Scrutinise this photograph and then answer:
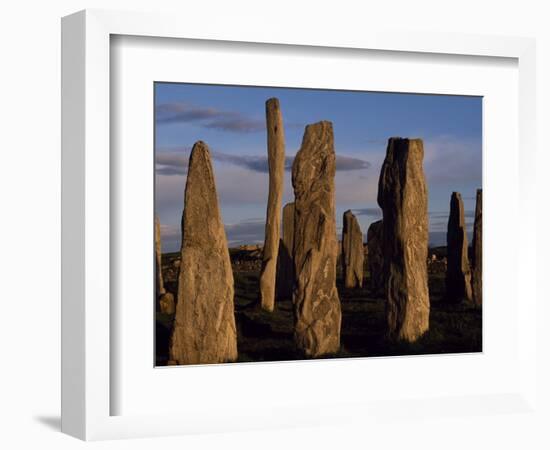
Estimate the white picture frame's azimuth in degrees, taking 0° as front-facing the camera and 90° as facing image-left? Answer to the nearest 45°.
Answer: approximately 315°
